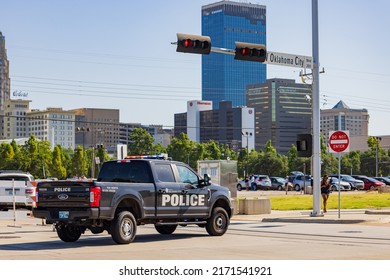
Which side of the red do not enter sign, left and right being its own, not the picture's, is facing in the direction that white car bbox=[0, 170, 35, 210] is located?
right

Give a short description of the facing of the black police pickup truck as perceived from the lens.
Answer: facing away from the viewer and to the right of the viewer

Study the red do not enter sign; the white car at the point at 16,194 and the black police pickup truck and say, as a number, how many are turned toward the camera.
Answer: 1

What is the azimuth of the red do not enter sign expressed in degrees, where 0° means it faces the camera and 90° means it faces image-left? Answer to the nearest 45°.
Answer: approximately 0°

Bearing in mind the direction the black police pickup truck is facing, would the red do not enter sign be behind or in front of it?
in front

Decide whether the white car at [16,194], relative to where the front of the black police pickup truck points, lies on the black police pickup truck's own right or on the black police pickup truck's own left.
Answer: on the black police pickup truck's own left

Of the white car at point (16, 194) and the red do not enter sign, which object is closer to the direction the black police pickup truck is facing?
the red do not enter sign

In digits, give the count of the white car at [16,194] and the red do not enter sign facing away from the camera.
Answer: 1

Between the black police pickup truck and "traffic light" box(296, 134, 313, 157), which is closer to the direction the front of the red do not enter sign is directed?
the black police pickup truck

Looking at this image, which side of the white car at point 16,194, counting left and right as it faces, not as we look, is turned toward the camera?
back

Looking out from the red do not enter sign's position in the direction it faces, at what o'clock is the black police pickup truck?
The black police pickup truck is roughly at 1 o'clock from the red do not enter sign.
